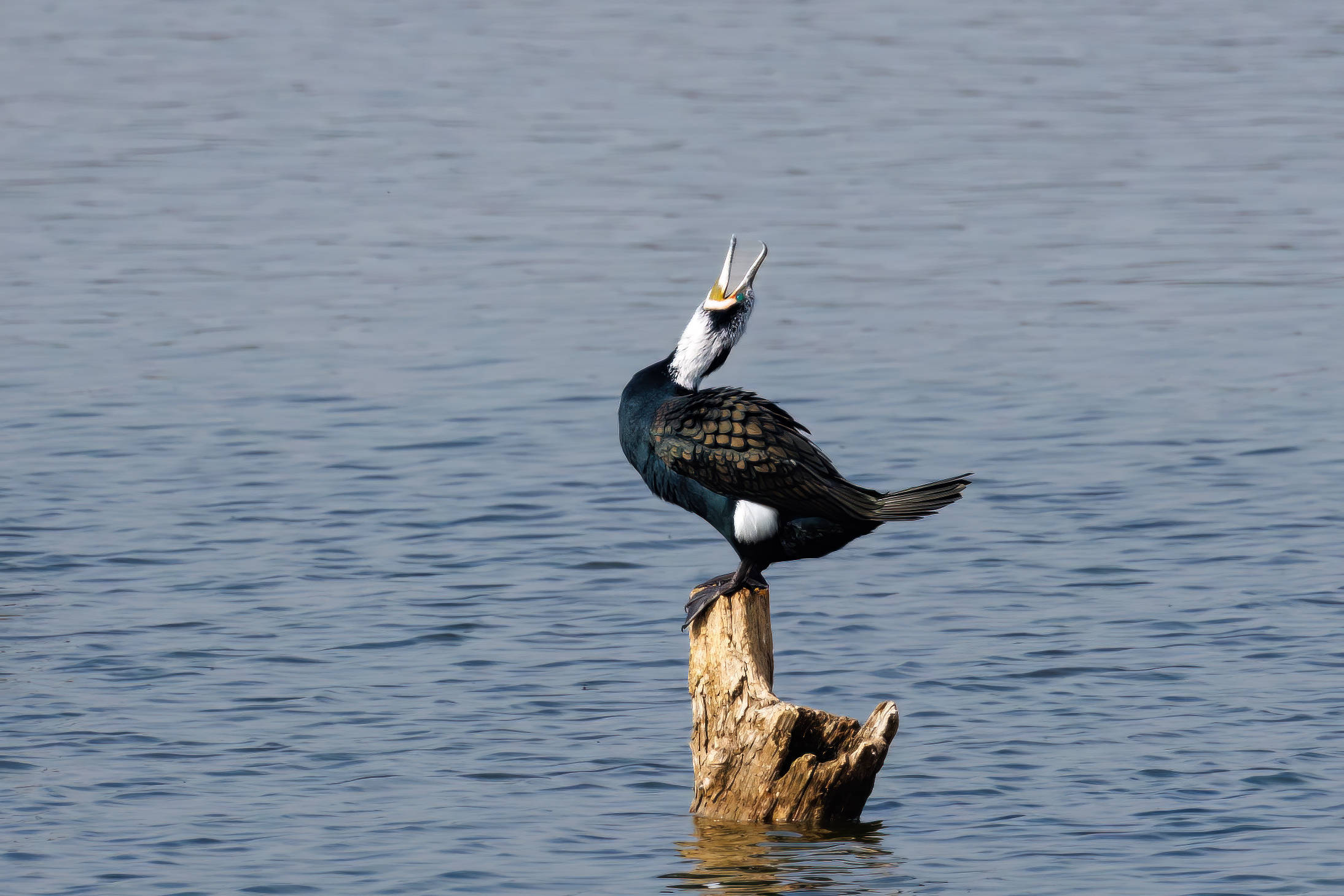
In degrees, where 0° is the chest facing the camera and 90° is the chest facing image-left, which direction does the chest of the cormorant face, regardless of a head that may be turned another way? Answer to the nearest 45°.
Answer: approximately 90°
